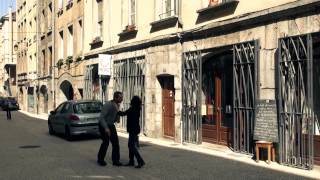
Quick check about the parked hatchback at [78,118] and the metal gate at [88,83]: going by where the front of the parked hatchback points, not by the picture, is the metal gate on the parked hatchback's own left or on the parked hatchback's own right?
on the parked hatchback's own right

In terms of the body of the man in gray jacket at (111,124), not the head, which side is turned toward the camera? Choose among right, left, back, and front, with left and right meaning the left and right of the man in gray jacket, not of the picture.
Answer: right

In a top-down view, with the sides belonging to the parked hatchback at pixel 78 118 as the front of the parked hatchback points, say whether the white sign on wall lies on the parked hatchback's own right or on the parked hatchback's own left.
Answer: on the parked hatchback's own right

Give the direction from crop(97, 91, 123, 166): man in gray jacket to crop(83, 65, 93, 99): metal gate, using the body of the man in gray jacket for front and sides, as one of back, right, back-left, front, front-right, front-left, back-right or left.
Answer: left

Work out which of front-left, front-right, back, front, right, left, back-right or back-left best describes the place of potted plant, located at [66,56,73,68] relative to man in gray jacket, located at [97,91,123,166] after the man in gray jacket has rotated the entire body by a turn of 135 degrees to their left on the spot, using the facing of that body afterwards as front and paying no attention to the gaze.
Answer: front-right

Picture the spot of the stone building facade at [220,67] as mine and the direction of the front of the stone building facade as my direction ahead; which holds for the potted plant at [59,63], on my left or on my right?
on my right

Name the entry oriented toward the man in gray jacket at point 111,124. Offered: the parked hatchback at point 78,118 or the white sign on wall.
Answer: the white sign on wall

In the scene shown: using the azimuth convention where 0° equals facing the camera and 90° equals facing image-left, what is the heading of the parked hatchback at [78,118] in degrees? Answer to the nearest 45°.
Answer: approximately 135°

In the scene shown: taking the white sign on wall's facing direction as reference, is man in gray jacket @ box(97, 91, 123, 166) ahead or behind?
ahead

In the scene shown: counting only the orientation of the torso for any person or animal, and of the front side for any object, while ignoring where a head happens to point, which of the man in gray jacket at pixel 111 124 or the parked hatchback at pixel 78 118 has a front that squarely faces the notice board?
the man in gray jacket

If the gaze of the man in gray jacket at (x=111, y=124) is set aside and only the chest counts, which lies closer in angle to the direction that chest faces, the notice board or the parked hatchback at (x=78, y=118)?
the notice board

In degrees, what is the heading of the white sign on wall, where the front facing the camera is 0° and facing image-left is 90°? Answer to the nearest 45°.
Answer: approximately 0°
